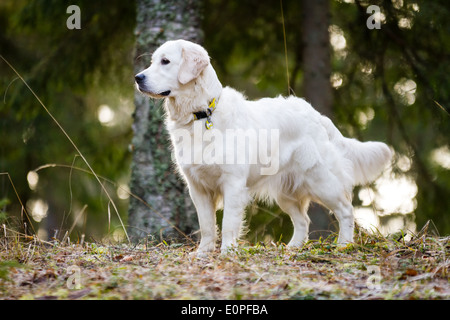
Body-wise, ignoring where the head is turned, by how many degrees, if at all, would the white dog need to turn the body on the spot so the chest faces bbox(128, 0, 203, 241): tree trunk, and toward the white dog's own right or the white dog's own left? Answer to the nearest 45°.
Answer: approximately 45° to the white dog's own right

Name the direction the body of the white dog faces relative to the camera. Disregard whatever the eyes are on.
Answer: to the viewer's left

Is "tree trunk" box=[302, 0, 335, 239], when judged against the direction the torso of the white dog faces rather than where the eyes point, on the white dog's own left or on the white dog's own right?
on the white dog's own right
